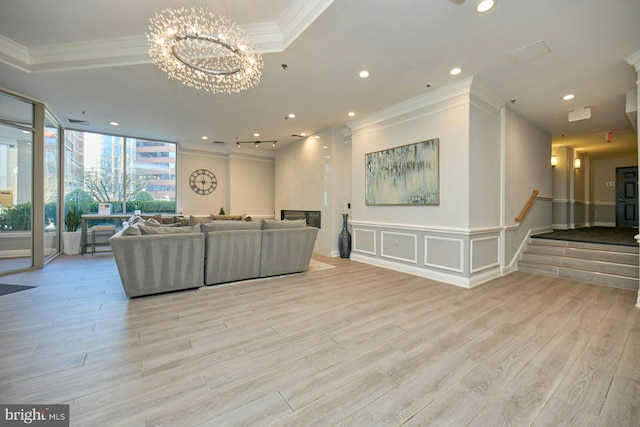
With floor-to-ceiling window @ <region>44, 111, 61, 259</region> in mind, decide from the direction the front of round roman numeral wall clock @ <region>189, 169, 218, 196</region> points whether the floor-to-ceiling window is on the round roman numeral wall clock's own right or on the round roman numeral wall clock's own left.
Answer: on the round roman numeral wall clock's own right

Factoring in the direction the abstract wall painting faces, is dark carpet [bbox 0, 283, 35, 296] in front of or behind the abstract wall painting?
in front

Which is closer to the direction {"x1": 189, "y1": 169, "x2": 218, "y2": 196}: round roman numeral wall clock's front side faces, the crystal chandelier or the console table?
the crystal chandelier

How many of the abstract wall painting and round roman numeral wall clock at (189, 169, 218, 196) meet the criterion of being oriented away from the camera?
0

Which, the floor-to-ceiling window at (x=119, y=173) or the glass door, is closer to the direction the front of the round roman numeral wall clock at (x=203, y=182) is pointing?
the glass door

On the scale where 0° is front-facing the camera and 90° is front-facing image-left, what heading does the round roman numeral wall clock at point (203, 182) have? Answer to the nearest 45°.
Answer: approximately 0°

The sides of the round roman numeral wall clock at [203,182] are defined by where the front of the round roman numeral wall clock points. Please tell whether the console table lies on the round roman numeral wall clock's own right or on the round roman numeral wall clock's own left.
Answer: on the round roman numeral wall clock's own right

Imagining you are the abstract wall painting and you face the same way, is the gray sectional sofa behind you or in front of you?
in front

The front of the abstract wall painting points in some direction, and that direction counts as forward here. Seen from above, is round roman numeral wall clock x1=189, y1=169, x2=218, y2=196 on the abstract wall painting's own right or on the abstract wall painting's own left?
on the abstract wall painting's own right

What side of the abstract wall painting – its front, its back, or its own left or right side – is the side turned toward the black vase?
right

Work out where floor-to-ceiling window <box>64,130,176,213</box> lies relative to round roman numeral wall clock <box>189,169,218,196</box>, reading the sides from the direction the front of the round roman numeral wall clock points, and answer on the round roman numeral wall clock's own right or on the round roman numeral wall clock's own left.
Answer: on the round roman numeral wall clock's own right
